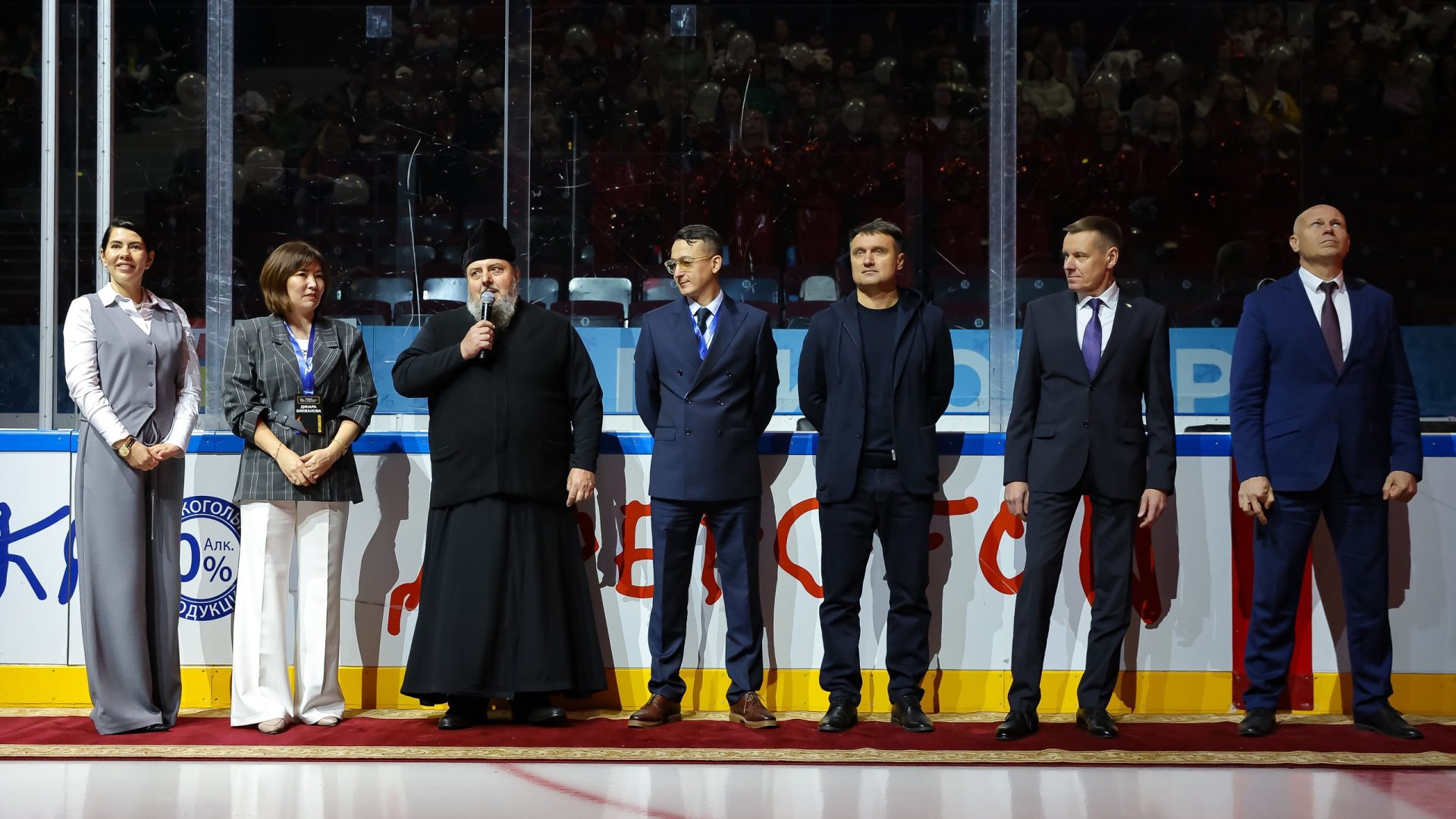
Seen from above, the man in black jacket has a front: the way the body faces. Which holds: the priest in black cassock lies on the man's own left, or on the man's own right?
on the man's own right

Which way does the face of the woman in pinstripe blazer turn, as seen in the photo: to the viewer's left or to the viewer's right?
to the viewer's right

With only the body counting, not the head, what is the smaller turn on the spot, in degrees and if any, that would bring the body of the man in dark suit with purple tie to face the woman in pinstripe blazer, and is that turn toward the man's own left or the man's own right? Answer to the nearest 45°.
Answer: approximately 90° to the man's own right

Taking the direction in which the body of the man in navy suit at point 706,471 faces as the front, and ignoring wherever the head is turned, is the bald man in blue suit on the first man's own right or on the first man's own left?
on the first man's own left

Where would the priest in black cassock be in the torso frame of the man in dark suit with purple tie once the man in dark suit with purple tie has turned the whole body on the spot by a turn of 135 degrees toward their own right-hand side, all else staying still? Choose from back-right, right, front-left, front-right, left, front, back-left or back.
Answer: front-left

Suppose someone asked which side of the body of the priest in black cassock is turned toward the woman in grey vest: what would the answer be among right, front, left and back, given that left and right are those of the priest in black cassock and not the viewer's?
right

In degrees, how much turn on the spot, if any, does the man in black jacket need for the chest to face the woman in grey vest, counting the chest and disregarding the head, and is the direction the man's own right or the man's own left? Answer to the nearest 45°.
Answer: approximately 90° to the man's own right

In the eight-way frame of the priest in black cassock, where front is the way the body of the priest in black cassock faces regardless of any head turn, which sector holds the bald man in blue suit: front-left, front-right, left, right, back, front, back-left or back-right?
left

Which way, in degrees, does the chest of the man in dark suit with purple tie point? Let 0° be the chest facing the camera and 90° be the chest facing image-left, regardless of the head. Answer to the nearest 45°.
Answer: approximately 0°

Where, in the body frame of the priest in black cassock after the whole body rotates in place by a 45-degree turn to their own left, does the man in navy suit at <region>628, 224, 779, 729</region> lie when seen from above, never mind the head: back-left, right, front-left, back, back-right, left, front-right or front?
front-left

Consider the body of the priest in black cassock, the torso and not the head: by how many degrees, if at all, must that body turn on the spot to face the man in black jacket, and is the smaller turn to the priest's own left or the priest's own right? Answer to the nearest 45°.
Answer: approximately 90° to the priest's own left
